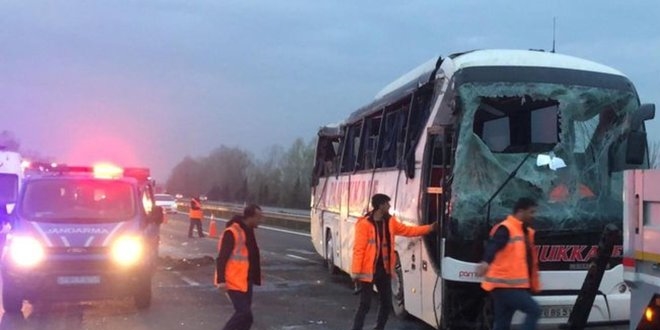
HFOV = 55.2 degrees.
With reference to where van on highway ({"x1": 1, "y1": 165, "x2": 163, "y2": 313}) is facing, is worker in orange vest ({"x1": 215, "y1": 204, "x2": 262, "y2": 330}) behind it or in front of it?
in front

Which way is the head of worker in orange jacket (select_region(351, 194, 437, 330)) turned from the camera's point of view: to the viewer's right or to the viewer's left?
to the viewer's right

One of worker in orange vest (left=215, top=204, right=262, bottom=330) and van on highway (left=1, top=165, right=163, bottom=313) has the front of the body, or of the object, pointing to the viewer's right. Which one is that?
the worker in orange vest

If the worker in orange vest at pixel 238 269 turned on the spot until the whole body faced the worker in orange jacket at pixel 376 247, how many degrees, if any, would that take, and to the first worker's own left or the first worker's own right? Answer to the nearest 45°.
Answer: approximately 45° to the first worker's own left

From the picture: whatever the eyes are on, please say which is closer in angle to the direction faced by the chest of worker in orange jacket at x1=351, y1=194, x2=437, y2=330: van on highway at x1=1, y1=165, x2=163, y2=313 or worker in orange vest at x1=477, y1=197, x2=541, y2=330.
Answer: the worker in orange vest

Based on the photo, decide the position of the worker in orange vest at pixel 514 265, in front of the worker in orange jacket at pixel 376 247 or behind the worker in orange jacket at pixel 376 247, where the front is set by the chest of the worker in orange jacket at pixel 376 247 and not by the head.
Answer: in front

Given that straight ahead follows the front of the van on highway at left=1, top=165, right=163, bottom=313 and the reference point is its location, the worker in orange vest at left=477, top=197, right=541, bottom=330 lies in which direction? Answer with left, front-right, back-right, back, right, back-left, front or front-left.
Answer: front-left
